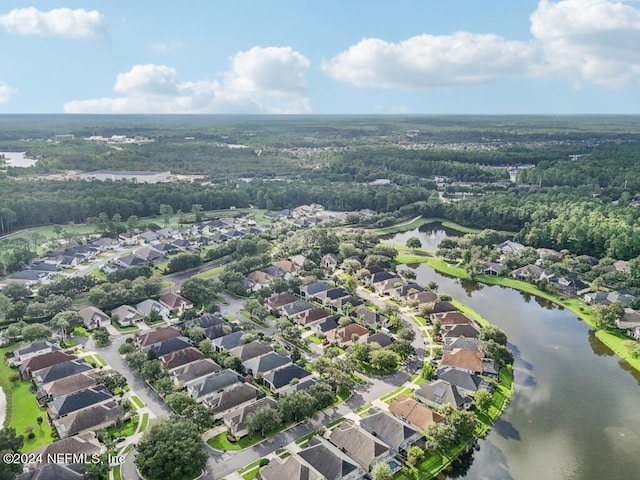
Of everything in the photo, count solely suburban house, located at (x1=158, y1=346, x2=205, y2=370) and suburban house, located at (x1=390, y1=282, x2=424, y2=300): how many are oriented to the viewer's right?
0

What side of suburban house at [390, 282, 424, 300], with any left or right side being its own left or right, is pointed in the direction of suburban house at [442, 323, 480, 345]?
left

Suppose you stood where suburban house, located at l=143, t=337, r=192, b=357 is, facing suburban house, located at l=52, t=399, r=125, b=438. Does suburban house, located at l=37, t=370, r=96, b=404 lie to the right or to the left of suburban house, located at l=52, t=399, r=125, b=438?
right

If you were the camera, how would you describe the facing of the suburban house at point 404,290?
facing the viewer and to the left of the viewer

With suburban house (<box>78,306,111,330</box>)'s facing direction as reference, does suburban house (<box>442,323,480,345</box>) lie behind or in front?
in front

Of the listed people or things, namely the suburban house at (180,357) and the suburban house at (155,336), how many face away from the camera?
0

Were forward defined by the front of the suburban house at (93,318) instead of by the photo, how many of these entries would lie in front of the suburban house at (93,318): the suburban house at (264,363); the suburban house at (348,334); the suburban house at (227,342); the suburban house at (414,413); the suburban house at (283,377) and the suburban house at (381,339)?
6

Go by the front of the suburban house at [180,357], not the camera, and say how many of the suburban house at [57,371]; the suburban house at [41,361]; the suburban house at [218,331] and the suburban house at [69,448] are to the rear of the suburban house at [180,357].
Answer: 1

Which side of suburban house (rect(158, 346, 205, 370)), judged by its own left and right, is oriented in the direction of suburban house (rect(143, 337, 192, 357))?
right

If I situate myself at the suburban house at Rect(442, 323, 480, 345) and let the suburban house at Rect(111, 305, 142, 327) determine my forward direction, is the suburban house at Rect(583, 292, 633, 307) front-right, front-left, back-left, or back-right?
back-right

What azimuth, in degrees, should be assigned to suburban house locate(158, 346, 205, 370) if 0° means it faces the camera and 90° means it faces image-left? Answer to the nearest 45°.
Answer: approximately 45°

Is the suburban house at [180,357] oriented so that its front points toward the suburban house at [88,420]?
yes
